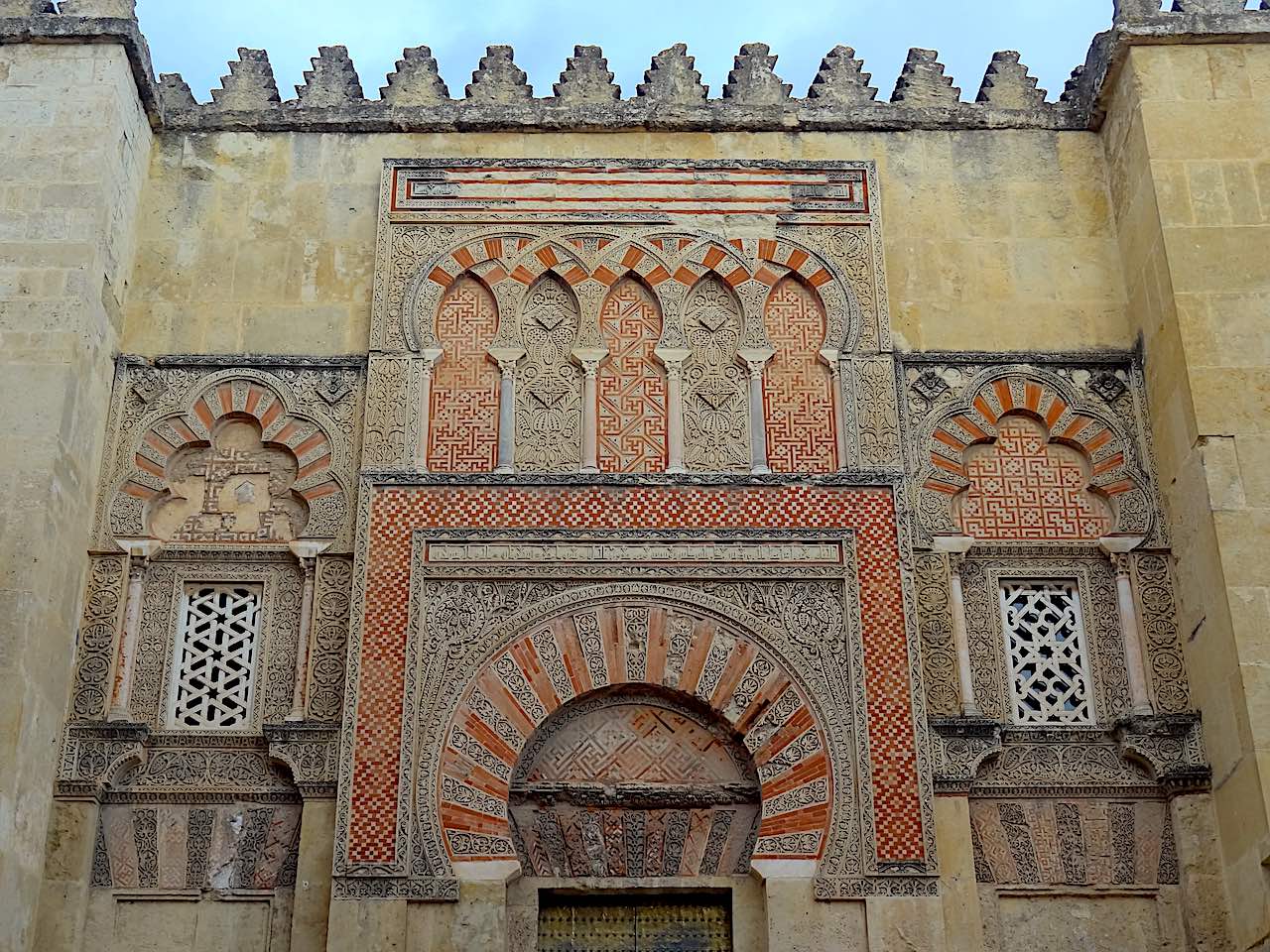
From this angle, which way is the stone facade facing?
toward the camera
